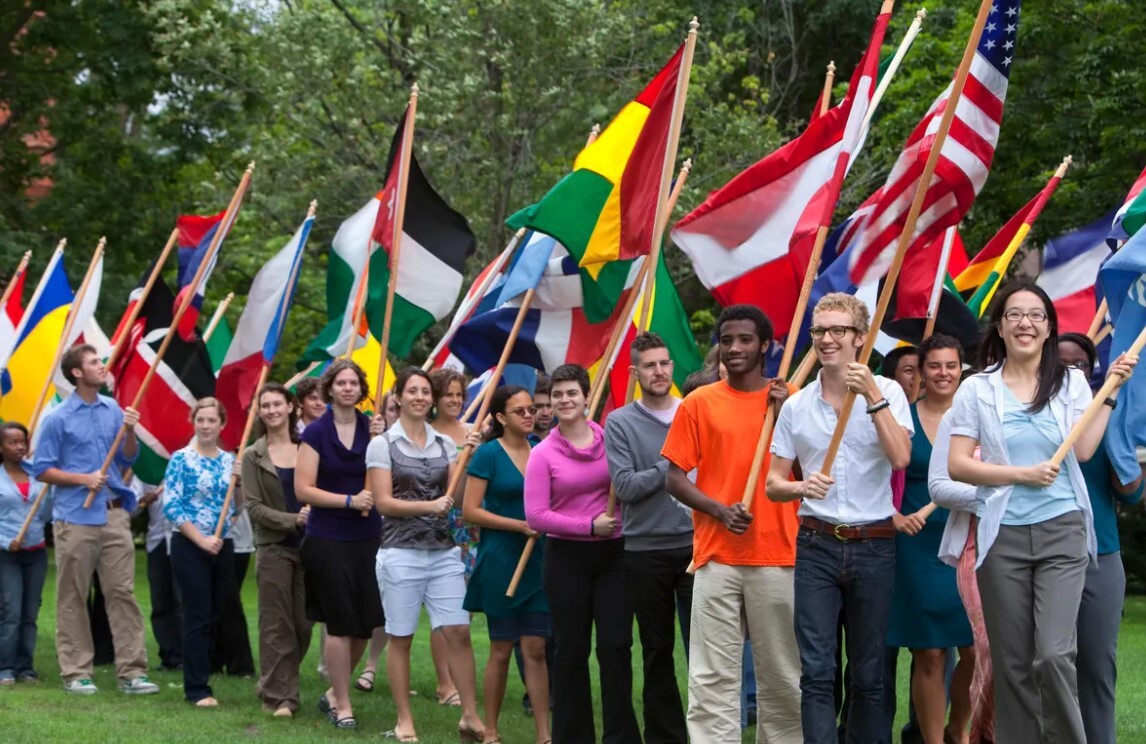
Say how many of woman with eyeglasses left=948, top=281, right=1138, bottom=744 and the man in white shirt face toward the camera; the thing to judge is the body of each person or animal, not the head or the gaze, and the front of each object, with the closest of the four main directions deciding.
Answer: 2

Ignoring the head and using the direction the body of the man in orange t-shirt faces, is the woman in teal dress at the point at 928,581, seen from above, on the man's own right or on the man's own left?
on the man's own left

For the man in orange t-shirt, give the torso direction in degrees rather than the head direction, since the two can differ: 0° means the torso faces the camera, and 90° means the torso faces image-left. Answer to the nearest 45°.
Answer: approximately 0°

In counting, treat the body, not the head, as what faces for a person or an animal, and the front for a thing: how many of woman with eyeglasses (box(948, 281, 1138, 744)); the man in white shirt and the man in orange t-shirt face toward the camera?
3

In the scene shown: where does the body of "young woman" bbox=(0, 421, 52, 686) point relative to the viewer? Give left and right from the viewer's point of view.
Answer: facing the viewer and to the right of the viewer

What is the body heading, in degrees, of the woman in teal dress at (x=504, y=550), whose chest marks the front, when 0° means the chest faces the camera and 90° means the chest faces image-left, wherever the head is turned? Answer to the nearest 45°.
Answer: approximately 315°
